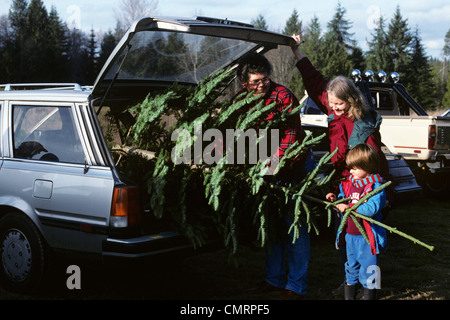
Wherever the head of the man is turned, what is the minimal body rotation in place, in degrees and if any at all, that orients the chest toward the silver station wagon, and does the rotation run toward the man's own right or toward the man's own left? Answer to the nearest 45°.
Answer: approximately 45° to the man's own right

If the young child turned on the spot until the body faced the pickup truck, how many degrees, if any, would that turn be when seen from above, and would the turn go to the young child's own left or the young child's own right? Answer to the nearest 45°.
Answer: approximately 135° to the young child's own right

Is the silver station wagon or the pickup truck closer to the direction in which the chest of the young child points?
the silver station wagon

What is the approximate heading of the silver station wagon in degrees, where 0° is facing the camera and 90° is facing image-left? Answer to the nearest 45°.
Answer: approximately 135°

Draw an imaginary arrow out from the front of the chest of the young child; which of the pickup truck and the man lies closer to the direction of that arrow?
the man

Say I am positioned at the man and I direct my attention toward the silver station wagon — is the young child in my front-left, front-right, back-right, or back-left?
back-left

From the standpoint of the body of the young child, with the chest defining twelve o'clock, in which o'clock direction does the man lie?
The man is roughly at 2 o'clock from the young child.

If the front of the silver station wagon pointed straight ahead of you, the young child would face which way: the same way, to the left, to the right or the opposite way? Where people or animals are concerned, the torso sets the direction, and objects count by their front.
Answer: to the left

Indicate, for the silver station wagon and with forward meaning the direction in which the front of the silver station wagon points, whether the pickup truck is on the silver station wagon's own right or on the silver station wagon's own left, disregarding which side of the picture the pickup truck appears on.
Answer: on the silver station wagon's own right

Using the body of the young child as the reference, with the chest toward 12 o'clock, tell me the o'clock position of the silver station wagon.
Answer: The silver station wagon is roughly at 1 o'clock from the young child.

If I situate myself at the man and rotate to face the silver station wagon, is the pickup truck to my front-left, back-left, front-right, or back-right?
back-right

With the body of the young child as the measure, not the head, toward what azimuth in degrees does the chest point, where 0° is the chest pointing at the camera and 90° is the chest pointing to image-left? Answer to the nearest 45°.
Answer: approximately 45°

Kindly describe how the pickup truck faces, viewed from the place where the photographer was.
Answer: facing away from the viewer and to the left of the viewer
